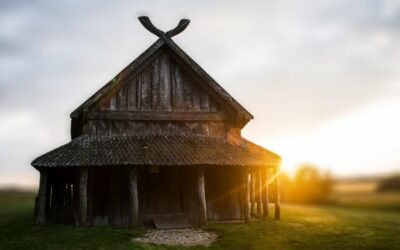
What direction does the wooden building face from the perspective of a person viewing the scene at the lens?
facing the viewer
